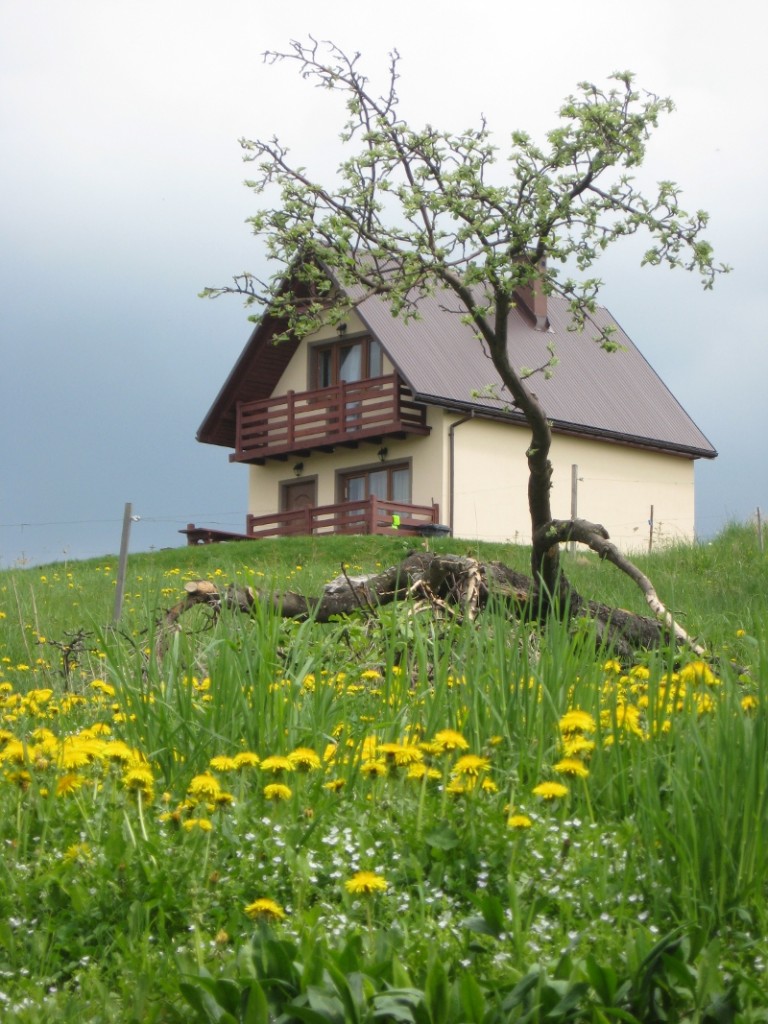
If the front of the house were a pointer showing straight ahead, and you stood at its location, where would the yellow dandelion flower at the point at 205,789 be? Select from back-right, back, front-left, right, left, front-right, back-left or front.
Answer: front-left

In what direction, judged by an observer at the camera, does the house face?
facing the viewer and to the left of the viewer

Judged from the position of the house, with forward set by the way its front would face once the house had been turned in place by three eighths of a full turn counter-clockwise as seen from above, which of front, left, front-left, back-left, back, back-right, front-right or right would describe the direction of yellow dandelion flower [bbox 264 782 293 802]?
right

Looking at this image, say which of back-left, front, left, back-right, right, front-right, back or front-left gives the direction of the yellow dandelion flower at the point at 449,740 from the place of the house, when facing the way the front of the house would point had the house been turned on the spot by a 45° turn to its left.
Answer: front

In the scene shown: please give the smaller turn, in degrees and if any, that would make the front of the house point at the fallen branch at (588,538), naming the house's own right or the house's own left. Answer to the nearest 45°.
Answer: approximately 45° to the house's own left

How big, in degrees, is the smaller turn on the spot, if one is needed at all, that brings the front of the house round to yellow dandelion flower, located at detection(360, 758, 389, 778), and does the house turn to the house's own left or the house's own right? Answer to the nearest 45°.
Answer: approximately 45° to the house's own left

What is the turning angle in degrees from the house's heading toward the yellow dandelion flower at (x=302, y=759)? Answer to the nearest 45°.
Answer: approximately 45° to its left

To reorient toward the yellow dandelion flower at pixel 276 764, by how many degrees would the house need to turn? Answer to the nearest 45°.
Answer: approximately 45° to its left

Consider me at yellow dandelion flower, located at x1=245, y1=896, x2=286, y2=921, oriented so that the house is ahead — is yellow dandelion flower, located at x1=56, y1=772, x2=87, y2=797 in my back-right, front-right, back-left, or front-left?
front-left

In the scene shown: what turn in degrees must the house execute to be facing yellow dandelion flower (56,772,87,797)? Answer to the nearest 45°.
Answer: approximately 45° to its left
